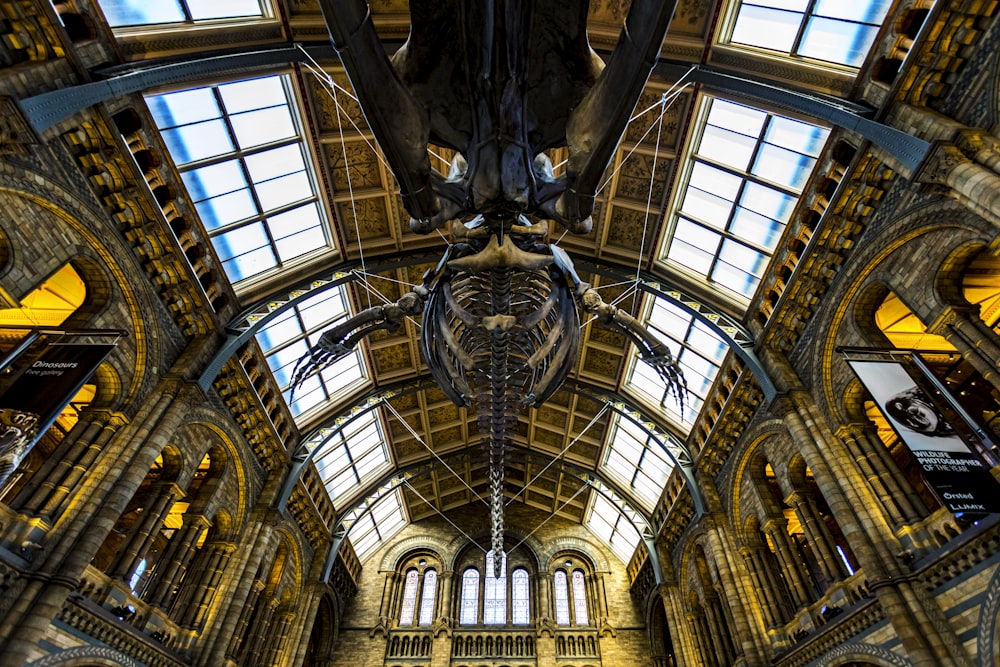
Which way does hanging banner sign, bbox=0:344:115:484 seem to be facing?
toward the camera

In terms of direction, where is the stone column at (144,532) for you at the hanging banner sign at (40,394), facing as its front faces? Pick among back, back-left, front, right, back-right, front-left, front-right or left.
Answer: back-left

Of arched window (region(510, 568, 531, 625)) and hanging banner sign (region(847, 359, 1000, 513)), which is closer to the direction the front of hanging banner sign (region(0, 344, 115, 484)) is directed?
the hanging banner sign

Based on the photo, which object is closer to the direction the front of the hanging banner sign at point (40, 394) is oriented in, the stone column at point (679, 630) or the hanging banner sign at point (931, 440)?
the hanging banner sign

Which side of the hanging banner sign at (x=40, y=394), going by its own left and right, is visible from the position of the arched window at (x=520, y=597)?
back

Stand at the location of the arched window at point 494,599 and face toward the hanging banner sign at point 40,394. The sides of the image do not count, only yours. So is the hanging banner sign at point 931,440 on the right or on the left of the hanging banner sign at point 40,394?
left

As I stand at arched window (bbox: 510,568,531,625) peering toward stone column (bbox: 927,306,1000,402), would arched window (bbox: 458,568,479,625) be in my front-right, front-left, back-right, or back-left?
back-right

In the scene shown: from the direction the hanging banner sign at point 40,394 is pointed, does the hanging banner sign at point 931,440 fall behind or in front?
in front

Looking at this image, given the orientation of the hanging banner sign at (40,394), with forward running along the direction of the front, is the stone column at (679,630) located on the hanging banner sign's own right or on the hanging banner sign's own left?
on the hanging banner sign's own left

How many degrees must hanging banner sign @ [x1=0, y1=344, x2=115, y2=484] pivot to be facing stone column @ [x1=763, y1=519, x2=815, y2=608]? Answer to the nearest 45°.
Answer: approximately 45° to its left

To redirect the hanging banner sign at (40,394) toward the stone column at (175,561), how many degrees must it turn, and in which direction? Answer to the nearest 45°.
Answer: approximately 135° to its left

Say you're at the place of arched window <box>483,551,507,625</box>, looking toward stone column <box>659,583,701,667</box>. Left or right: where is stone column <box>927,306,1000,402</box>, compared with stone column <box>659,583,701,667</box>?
right
